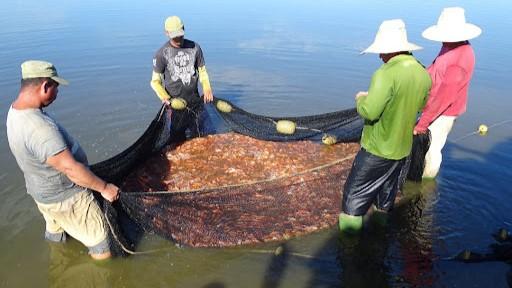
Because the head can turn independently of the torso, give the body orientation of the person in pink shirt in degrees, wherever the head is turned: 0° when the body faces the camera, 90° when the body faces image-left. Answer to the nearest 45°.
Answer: approximately 90°

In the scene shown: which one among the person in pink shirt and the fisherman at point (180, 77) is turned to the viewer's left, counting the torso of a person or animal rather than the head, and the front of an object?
the person in pink shirt

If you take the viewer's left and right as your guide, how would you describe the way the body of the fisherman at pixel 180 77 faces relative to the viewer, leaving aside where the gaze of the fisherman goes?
facing the viewer

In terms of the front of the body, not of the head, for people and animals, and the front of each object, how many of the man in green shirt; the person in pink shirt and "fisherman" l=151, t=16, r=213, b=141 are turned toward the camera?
1

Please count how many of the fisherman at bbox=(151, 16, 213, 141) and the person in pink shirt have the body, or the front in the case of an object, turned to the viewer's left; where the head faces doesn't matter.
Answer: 1

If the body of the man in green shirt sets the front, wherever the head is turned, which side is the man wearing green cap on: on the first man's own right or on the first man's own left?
on the first man's own left

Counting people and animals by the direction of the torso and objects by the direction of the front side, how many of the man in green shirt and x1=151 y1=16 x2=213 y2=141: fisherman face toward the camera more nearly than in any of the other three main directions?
1

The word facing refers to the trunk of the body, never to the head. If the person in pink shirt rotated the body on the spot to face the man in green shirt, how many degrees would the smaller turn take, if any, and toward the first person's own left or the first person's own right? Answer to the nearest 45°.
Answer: approximately 90° to the first person's own left

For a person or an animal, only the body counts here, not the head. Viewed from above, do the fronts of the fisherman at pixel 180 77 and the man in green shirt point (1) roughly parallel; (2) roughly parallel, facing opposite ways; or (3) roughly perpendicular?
roughly parallel, facing opposite ways

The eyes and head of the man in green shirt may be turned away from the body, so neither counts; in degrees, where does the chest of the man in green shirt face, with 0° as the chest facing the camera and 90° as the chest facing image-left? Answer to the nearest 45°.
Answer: approximately 135°

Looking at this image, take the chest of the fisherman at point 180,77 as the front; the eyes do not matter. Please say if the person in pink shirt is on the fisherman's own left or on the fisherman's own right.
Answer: on the fisherman's own left

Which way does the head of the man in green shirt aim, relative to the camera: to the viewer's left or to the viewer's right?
to the viewer's left

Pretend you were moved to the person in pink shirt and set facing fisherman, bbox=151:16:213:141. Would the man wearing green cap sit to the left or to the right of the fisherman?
left

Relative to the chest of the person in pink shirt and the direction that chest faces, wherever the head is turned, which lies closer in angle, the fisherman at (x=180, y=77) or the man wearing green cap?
the fisherman

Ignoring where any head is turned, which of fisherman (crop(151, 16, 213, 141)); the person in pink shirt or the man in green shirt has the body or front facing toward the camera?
the fisherman

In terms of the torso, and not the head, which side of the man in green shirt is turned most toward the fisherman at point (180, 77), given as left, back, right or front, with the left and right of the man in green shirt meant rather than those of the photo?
front
